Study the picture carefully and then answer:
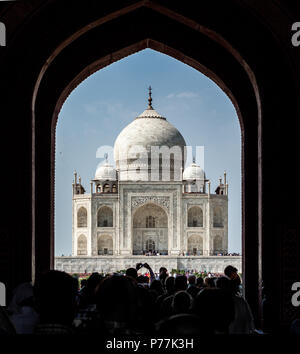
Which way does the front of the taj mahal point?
toward the camera
